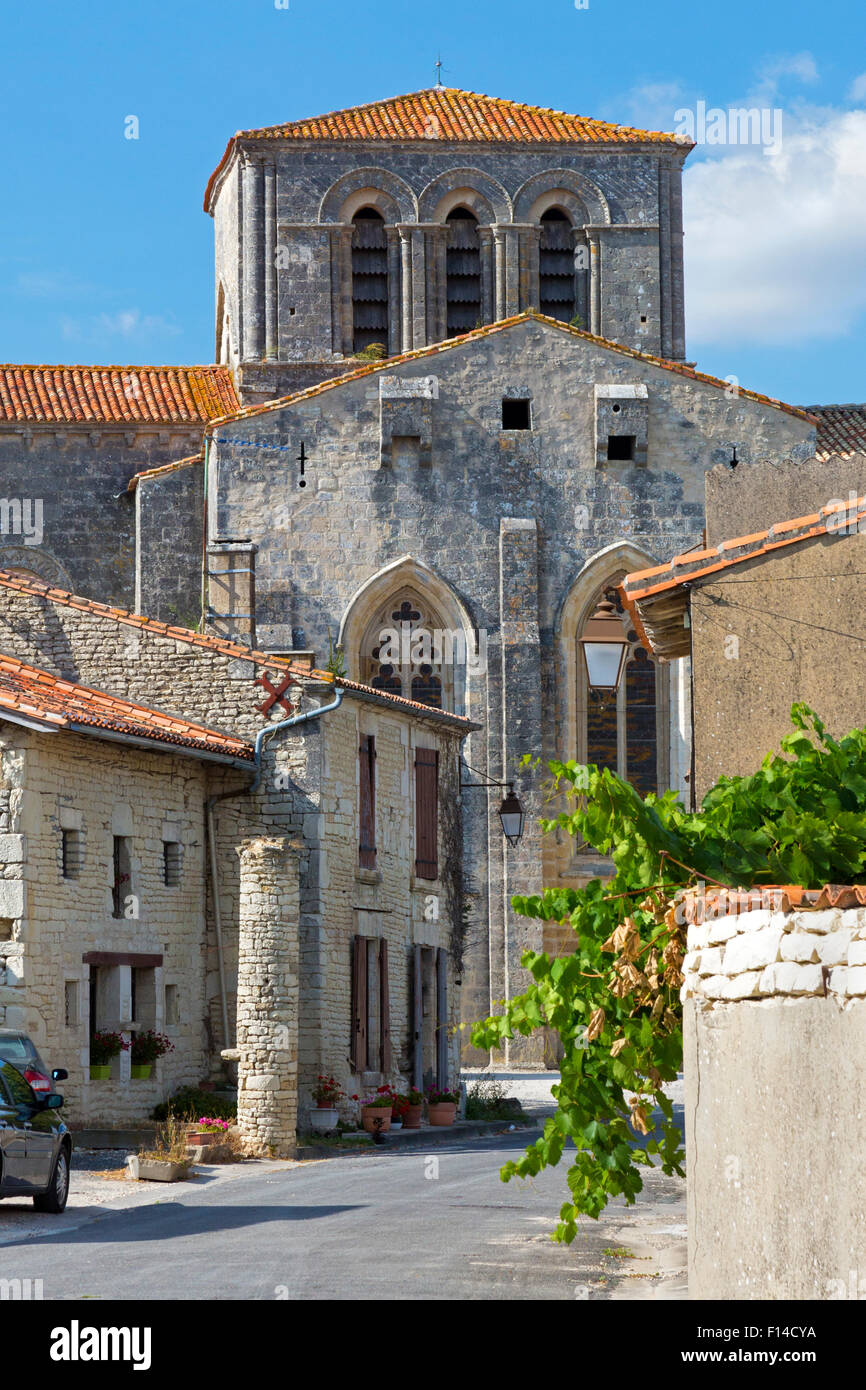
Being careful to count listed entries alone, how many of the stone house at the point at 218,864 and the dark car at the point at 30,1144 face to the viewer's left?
0

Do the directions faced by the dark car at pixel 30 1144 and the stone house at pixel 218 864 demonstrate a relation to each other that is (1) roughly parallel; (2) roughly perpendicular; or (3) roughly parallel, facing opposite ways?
roughly perpendicular

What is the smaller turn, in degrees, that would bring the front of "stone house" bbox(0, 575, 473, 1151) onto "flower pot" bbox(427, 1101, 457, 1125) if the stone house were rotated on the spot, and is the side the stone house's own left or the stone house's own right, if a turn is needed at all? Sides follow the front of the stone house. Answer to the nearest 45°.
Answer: approximately 90° to the stone house's own left

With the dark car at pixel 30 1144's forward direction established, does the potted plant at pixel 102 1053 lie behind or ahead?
ahead

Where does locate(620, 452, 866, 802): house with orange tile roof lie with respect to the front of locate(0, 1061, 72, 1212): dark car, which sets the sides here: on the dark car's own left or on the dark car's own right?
on the dark car's own right

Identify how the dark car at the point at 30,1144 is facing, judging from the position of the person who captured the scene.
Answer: facing away from the viewer and to the right of the viewer

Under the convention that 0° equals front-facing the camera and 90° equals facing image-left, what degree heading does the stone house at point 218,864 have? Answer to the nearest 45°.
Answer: approximately 315°
